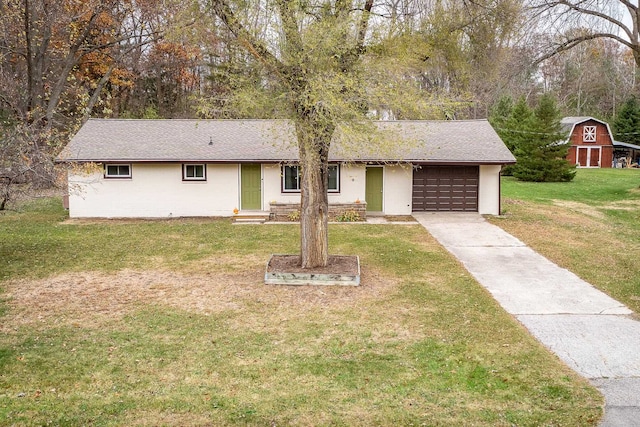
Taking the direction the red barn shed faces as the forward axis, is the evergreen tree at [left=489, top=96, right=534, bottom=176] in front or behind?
in front

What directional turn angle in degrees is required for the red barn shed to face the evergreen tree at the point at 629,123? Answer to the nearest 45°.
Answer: approximately 135° to its left

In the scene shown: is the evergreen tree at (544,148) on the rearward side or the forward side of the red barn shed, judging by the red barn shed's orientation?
on the forward side

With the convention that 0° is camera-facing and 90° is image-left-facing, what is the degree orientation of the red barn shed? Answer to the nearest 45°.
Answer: approximately 0°
